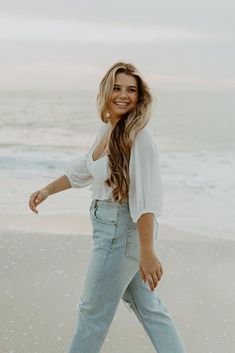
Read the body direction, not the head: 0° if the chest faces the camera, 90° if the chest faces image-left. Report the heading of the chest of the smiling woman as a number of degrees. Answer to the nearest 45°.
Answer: approximately 90°
